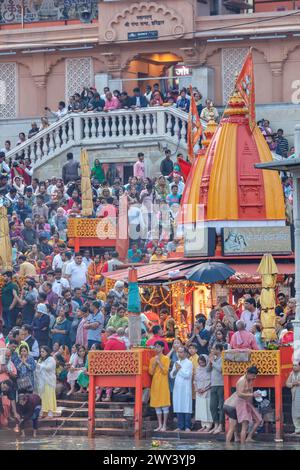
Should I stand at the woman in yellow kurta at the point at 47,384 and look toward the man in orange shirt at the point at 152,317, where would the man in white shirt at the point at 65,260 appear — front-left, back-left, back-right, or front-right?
front-left

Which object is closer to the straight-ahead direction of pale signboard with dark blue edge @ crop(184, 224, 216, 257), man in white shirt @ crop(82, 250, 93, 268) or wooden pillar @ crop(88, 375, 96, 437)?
the wooden pillar

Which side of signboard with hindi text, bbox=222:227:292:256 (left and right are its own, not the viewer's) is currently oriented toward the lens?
front

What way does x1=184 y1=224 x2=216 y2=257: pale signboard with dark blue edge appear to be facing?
toward the camera

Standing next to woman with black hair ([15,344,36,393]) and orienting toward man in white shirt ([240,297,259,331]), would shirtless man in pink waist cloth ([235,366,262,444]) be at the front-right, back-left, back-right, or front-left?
front-right

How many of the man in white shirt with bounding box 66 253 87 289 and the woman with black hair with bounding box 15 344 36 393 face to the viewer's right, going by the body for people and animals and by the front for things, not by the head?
0

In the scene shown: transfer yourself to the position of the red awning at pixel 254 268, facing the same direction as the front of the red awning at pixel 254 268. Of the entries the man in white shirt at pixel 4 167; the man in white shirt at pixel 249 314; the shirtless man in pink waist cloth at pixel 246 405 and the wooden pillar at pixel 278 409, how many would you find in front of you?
3

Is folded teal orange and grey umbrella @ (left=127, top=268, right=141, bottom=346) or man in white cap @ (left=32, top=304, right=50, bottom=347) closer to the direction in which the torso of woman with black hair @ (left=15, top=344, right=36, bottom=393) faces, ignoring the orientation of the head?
the folded teal orange and grey umbrella

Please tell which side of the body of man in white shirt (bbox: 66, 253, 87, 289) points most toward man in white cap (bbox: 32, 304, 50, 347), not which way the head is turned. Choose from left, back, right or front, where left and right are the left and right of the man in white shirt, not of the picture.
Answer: front

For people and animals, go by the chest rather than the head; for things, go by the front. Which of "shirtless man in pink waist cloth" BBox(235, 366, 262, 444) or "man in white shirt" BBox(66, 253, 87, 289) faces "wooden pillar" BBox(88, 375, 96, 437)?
the man in white shirt
